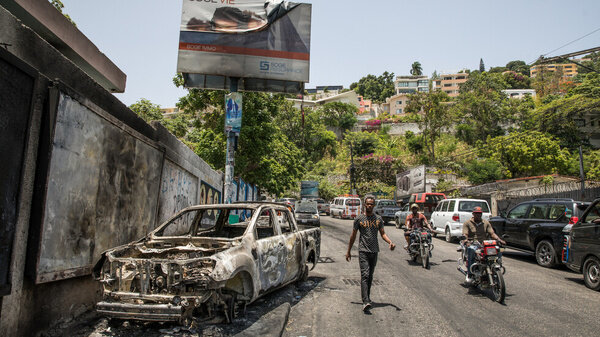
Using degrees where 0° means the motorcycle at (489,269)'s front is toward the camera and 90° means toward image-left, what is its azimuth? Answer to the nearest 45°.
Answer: approximately 315°

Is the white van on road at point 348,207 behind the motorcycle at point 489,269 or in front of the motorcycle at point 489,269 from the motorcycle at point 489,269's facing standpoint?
behind

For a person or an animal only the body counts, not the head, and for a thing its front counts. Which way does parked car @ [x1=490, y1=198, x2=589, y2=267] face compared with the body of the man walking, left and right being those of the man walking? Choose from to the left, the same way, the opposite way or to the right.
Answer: the opposite way

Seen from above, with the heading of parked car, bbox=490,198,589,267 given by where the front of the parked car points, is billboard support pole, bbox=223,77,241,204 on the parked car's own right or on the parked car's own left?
on the parked car's own left

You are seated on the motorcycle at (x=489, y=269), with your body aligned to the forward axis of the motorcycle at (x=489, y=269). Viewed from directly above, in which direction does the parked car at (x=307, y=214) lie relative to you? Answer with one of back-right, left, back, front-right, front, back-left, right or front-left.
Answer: back

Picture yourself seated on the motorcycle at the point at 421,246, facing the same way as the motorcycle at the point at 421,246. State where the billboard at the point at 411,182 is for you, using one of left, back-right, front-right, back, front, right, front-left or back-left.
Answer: back-left

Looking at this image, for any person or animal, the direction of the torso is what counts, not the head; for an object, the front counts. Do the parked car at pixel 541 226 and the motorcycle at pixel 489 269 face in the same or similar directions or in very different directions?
very different directions

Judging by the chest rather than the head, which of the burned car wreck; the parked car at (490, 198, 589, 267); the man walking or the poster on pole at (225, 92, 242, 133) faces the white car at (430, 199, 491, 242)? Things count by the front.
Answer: the parked car

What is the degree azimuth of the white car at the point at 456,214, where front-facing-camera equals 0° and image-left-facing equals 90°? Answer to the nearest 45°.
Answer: approximately 135°

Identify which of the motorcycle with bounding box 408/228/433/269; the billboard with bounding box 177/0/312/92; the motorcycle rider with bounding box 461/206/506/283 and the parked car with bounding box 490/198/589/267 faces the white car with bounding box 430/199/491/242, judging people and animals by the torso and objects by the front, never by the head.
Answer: the parked car
